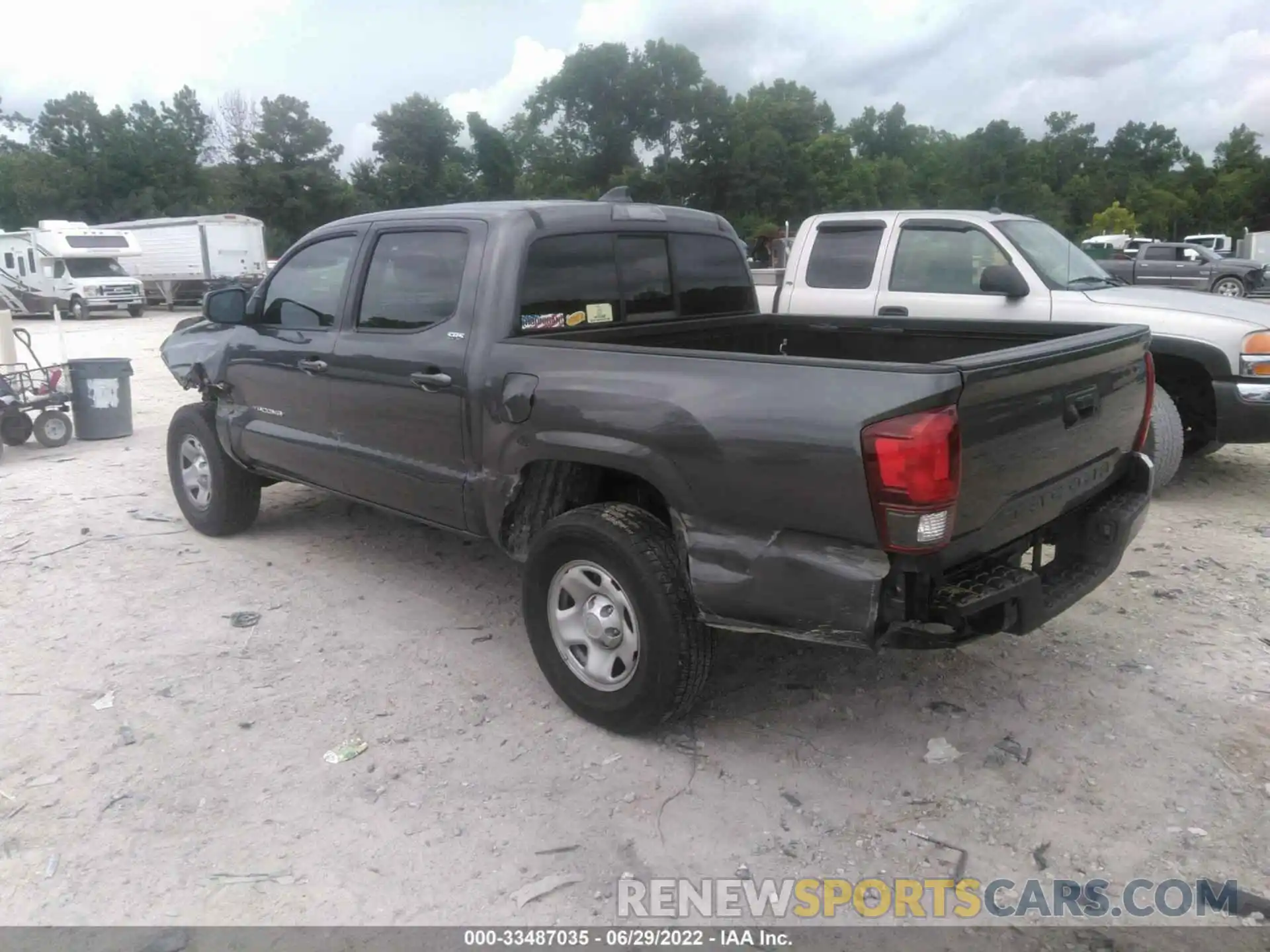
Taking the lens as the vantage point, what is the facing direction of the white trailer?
facing the viewer and to the right of the viewer

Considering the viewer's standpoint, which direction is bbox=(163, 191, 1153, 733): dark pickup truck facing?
facing away from the viewer and to the left of the viewer

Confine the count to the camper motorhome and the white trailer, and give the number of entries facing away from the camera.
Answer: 0

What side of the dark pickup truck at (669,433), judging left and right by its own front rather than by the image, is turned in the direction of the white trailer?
front

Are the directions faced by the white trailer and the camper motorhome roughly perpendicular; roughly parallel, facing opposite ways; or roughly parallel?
roughly parallel
